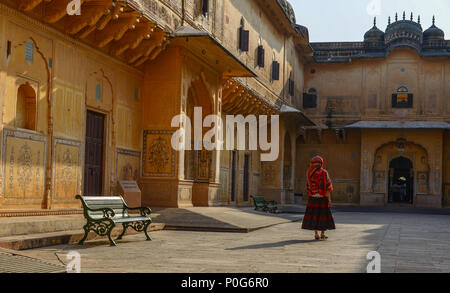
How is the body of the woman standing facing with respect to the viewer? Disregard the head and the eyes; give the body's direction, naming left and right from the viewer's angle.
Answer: facing away from the viewer

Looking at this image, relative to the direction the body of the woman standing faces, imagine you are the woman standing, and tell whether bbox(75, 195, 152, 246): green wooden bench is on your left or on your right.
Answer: on your left

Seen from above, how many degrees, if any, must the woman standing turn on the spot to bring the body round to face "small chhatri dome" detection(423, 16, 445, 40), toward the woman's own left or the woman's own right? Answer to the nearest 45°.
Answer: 0° — they already face it

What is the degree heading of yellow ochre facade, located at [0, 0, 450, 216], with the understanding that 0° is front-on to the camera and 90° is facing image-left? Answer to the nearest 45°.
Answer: approximately 315°

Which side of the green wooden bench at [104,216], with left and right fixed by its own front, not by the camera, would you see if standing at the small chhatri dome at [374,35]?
left

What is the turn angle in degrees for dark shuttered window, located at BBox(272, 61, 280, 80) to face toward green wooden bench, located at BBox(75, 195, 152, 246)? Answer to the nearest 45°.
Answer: approximately 45° to its right
